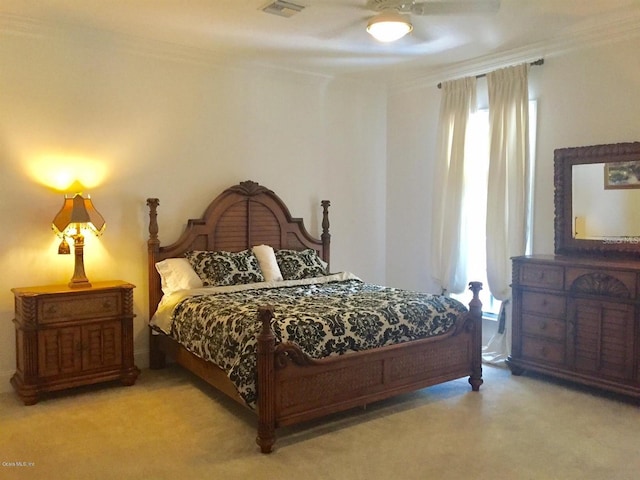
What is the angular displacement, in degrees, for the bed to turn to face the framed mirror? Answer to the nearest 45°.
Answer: approximately 45° to its left

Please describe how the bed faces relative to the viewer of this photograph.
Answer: facing the viewer and to the right of the viewer

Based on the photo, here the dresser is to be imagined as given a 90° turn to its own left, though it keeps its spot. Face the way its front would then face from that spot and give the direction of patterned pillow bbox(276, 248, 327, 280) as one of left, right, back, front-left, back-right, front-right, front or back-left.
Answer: back-right

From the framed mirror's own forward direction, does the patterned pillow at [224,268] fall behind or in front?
in front

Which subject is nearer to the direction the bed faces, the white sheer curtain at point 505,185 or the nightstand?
the white sheer curtain

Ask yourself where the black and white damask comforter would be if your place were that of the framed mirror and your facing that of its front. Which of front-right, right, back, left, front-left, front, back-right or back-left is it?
front

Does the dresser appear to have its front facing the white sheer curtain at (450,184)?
no

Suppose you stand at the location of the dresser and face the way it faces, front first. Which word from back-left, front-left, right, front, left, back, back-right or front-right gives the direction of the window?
right

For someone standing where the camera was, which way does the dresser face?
facing the viewer and to the left of the viewer

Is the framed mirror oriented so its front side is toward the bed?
yes

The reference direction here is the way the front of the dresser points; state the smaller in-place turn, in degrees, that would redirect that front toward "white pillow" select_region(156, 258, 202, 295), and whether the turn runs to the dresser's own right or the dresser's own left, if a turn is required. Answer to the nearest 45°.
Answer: approximately 45° to the dresser's own right

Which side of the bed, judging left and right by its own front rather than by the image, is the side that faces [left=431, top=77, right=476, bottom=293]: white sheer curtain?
left

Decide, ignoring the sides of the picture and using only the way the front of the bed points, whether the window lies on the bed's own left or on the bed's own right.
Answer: on the bed's own left

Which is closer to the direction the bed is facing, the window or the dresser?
the dresser

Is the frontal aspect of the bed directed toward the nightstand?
no
